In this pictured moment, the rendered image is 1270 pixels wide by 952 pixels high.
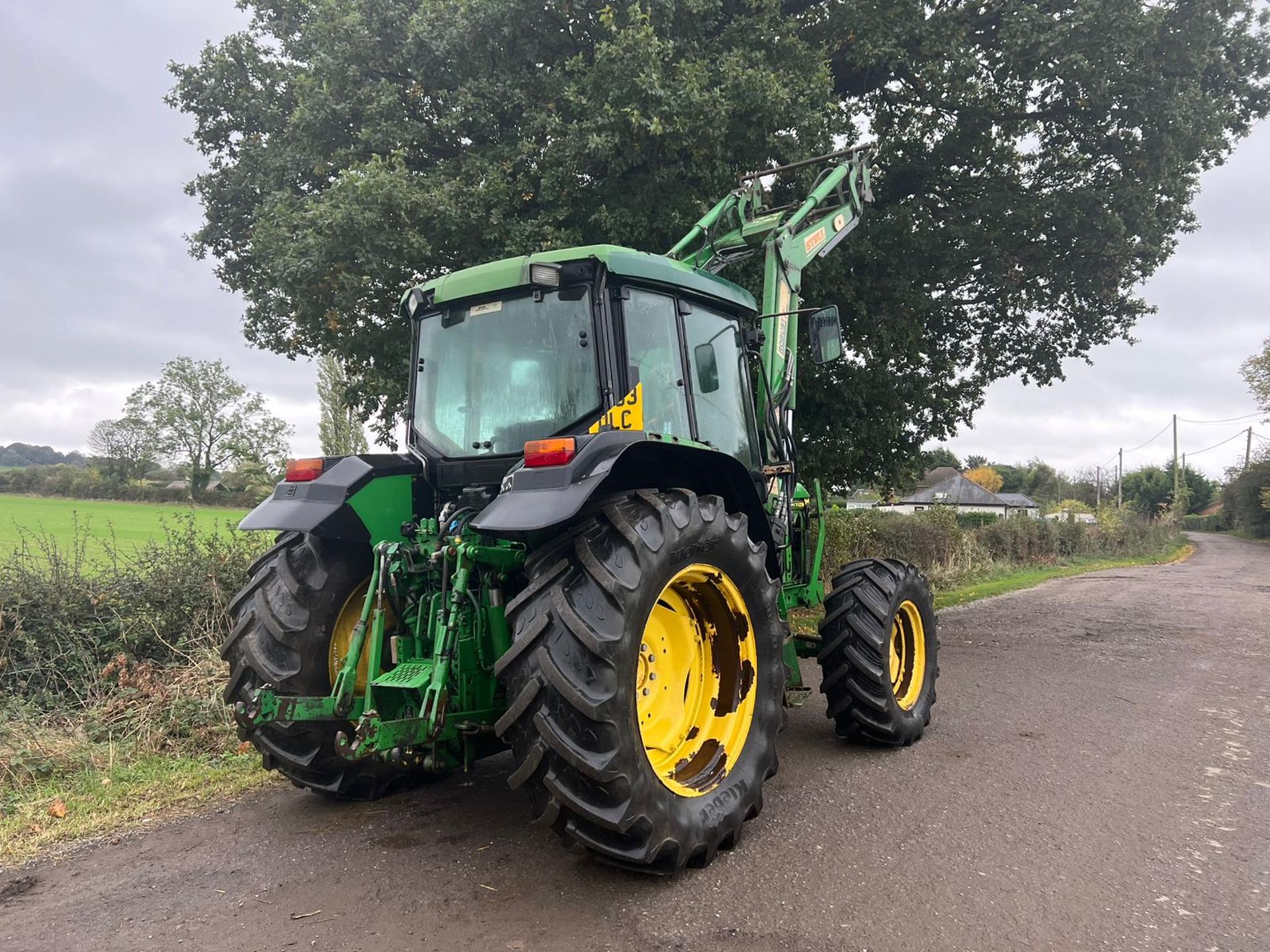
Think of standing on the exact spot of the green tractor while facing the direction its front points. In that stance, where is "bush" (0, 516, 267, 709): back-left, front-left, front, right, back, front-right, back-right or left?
left

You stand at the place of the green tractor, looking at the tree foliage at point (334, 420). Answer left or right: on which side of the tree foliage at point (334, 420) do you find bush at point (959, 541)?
right

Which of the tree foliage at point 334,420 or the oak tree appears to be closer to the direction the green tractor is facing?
the oak tree

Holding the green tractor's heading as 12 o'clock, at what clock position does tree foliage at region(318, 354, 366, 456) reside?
The tree foliage is roughly at 10 o'clock from the green tractor.

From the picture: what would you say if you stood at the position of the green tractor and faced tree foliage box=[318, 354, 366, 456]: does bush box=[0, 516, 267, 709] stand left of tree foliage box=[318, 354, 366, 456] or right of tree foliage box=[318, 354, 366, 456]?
left

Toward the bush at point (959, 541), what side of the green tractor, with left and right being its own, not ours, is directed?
front

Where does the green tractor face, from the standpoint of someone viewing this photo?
facing away from the viewer and to the right of the viewer

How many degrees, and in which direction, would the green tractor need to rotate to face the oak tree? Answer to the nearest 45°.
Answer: approximately 45° to its left

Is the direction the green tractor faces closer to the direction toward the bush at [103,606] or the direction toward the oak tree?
the oak tree
